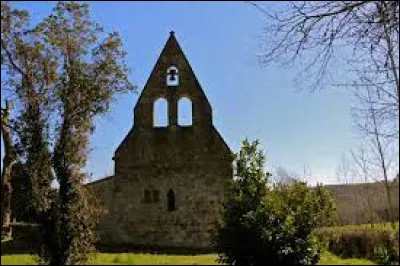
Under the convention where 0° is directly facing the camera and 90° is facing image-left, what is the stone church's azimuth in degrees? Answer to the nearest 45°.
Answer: approximately 0°

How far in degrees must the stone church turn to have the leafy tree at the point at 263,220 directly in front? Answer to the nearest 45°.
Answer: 0° — it already faces it
